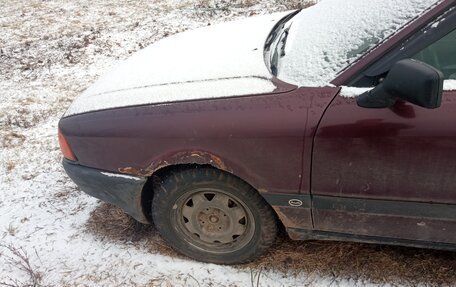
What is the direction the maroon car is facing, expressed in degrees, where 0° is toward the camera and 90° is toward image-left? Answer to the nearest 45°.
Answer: approximately 90°
